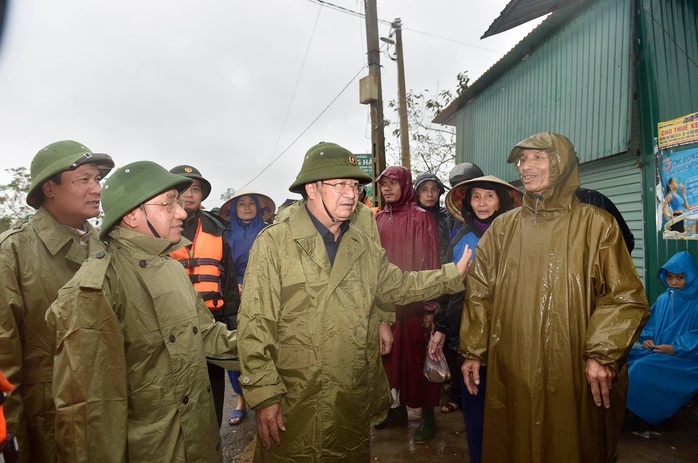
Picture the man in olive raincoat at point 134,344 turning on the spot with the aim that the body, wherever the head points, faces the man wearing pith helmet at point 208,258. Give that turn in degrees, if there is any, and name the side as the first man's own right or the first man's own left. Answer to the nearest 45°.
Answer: approximately 135° to the first man's own left

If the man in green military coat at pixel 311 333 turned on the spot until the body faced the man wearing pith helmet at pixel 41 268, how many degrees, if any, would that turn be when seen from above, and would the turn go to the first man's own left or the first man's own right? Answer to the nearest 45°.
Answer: approximately 135° to the first man's own right

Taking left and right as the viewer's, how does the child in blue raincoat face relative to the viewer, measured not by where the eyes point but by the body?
facing the viewer and to the left of the viewer

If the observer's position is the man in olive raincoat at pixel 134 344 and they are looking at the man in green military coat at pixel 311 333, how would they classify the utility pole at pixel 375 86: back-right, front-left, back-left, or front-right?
front-left

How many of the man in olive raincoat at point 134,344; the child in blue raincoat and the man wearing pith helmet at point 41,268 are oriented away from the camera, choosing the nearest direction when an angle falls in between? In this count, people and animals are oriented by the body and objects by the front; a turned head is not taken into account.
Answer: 0

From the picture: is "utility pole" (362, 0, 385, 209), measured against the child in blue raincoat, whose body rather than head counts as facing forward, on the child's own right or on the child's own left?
on the child's own right

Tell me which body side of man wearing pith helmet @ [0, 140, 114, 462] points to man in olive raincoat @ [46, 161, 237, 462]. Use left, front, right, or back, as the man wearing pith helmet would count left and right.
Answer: front

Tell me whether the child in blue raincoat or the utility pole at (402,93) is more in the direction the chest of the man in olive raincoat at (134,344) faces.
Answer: the child in blue raincoat

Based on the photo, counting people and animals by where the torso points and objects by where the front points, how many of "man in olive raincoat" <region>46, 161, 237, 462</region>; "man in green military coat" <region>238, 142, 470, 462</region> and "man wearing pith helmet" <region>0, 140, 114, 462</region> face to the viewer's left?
0

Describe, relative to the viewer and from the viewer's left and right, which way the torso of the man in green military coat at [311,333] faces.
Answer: facing the viewer and to the right of the viewer

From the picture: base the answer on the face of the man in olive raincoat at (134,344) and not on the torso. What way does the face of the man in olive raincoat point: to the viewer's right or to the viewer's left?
to the viewer's right

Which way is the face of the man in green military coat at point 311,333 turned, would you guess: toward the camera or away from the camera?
toward the camera

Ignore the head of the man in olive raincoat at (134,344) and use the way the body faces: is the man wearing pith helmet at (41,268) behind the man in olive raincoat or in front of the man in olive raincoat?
behind

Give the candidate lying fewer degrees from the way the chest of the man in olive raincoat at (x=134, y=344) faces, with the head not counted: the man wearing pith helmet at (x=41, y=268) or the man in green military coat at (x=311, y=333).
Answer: the man in green military coat

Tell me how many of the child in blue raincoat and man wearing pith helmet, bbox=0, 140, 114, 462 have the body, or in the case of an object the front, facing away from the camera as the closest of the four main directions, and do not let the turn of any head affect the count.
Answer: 0

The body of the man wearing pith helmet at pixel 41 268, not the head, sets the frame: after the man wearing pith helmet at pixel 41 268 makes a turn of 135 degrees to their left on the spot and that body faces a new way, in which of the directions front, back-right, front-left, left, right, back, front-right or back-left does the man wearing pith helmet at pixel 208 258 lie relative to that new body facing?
front-right
